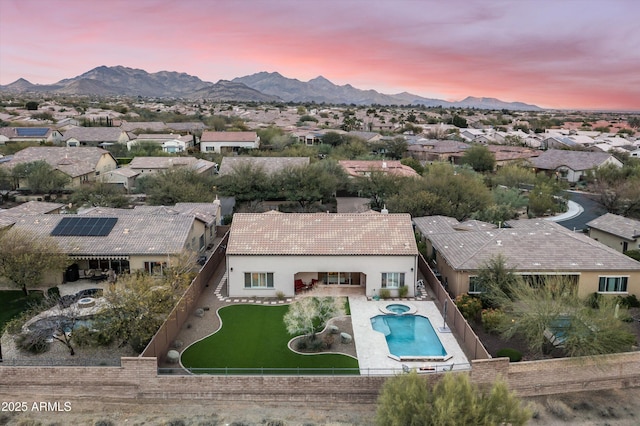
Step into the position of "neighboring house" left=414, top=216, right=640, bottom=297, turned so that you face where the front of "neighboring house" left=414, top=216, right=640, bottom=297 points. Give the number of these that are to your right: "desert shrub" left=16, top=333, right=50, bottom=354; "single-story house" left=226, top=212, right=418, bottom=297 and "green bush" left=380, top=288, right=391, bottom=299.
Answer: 0

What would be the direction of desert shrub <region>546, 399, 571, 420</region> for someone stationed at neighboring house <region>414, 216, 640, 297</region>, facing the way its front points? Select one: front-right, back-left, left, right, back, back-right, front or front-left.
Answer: back

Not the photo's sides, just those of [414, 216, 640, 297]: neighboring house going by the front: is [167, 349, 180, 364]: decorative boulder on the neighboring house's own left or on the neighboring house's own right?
on the neighboring house's own left

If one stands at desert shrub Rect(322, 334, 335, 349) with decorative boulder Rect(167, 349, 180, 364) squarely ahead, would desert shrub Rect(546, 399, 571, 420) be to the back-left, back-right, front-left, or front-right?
back-left

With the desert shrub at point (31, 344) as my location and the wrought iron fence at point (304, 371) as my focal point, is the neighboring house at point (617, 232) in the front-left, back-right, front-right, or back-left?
front-left

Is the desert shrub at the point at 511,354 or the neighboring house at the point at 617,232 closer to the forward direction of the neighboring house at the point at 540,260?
the neighboring house

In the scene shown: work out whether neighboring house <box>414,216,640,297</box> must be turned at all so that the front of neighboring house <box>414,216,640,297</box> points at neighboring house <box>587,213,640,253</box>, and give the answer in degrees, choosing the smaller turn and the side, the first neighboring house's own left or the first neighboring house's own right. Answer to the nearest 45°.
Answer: approximately 45° to the first neighboring house's own right

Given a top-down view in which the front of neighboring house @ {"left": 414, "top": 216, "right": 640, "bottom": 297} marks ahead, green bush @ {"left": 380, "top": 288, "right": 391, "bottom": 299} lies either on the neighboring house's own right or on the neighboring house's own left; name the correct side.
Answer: on the neighboring house's own left

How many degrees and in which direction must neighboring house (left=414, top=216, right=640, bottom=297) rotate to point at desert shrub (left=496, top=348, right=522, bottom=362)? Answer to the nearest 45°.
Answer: approximately 180°

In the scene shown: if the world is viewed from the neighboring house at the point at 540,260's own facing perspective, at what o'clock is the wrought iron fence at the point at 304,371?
The wrought iron fence is roughly at 7 o'clock from the neighboring house.

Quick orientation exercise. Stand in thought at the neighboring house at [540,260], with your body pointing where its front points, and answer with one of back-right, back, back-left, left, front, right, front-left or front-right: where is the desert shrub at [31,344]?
back-left

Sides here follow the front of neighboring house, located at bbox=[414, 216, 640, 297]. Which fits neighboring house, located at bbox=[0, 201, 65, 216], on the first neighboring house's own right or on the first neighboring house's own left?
on the first neighboring house's own left

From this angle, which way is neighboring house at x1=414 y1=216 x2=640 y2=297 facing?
away from the camera
